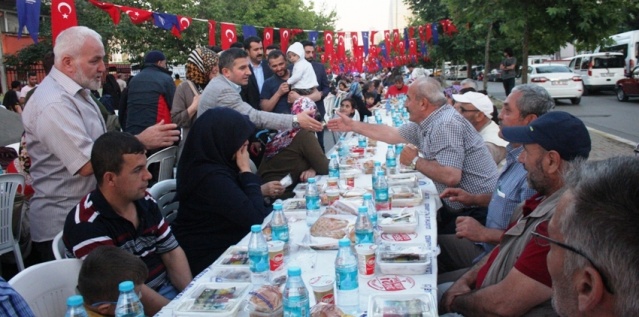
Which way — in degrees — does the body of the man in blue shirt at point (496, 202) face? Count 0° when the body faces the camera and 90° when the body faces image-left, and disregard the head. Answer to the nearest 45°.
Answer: approximately 90°

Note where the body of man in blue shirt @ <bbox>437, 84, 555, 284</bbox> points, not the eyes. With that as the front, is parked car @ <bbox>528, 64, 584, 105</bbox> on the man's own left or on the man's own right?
on the man's own right

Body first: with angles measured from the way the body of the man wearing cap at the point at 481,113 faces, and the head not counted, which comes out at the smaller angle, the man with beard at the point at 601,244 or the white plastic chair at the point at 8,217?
the white plastic chair

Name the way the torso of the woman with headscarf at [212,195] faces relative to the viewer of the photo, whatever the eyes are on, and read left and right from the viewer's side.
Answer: facing to the right of the viewer

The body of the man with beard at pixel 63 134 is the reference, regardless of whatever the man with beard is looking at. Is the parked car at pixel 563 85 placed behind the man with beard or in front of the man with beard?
in front

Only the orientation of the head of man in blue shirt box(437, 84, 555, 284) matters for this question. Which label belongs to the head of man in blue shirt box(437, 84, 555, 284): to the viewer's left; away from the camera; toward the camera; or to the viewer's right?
to the viewer's left

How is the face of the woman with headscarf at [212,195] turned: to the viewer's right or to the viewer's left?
to the viewer's right

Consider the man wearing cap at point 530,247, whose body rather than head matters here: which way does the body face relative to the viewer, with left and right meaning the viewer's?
facing to the left of the viewer

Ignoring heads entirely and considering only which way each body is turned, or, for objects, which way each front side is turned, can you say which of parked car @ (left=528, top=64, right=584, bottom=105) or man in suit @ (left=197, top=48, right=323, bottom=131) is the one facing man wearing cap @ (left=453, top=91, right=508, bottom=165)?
the man in suit

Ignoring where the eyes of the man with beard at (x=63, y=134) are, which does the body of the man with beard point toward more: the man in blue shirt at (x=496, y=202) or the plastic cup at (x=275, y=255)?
the man in blue shirt
